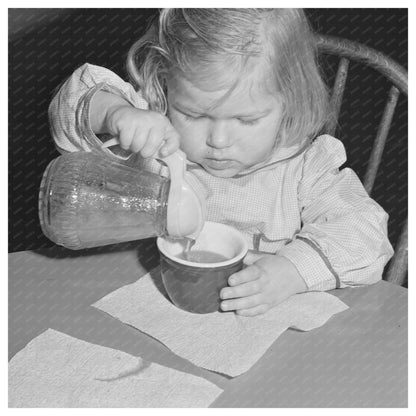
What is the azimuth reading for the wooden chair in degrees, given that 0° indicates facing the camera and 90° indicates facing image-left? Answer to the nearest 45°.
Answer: approximately 45°

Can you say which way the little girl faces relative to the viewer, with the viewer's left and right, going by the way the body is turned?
facing the viewer

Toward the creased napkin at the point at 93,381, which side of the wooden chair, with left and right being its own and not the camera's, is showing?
front
